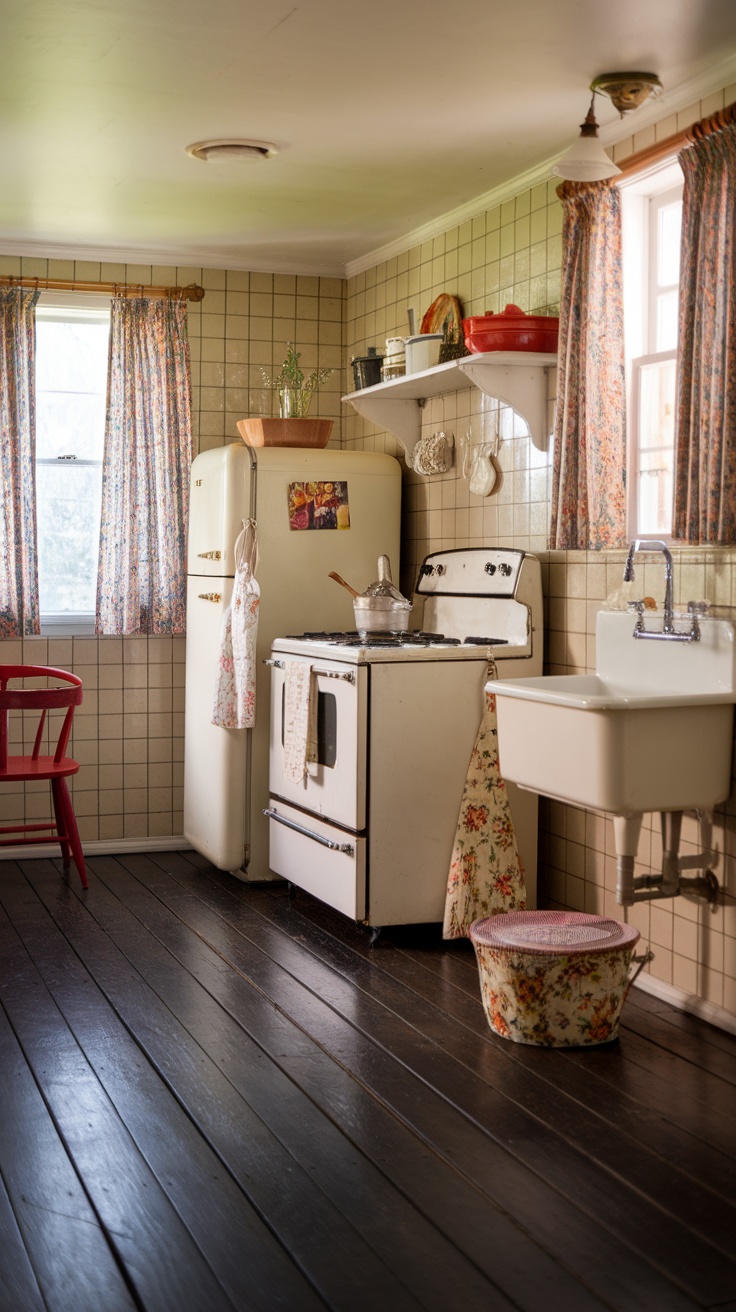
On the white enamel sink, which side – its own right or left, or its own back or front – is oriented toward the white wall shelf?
right

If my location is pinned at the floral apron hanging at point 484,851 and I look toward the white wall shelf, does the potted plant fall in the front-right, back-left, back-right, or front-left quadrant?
front-left

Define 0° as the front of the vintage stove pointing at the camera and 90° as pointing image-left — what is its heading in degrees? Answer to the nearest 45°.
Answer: approximately 45°

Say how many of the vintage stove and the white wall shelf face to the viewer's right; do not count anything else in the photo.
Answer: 0

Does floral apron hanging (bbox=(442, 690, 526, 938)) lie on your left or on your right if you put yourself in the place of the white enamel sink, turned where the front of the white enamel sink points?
on your right

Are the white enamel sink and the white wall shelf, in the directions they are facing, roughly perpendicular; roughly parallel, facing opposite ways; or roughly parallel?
roughly parallel

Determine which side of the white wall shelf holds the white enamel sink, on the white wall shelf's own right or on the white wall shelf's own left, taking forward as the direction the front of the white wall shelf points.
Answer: on the white wall shelf's own left

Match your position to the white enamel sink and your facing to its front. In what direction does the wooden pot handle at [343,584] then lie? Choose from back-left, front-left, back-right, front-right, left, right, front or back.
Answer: right

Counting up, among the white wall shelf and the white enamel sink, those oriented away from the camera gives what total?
0

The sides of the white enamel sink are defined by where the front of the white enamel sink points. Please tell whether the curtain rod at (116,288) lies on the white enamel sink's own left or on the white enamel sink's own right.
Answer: on the white enamel sink's own right
